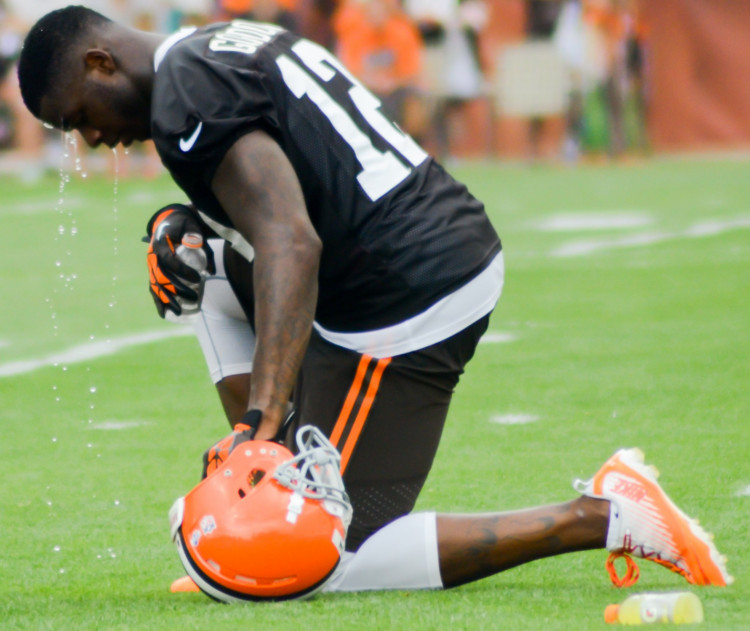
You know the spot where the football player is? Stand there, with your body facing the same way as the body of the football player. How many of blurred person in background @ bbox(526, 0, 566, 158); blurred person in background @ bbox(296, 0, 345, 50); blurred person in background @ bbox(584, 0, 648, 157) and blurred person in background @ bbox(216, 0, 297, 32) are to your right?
4

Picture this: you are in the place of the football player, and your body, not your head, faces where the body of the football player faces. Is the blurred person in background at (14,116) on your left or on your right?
on your right

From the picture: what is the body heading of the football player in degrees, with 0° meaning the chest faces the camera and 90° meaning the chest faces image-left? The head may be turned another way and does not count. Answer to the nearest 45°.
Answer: approximately 90°

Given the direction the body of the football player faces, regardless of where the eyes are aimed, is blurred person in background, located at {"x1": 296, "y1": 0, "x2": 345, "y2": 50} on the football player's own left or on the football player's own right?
on the football player's own right

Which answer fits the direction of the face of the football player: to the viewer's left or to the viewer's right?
to the viewer's left

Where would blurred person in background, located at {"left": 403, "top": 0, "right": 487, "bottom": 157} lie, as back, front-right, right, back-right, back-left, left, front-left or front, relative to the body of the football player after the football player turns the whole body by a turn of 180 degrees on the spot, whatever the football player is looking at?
left

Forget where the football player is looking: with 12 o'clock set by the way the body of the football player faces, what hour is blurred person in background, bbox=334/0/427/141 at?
The blurred person in background is roughly at 3 o'clock from the football player.

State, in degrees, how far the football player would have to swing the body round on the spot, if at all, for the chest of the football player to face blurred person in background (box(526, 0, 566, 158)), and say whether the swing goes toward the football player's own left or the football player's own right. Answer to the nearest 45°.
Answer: approximately 90° to the football player's own right

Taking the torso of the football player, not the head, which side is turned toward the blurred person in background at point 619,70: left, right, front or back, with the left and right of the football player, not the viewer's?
right

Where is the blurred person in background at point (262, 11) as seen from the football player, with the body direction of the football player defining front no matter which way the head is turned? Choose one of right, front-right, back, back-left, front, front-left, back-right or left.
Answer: right
